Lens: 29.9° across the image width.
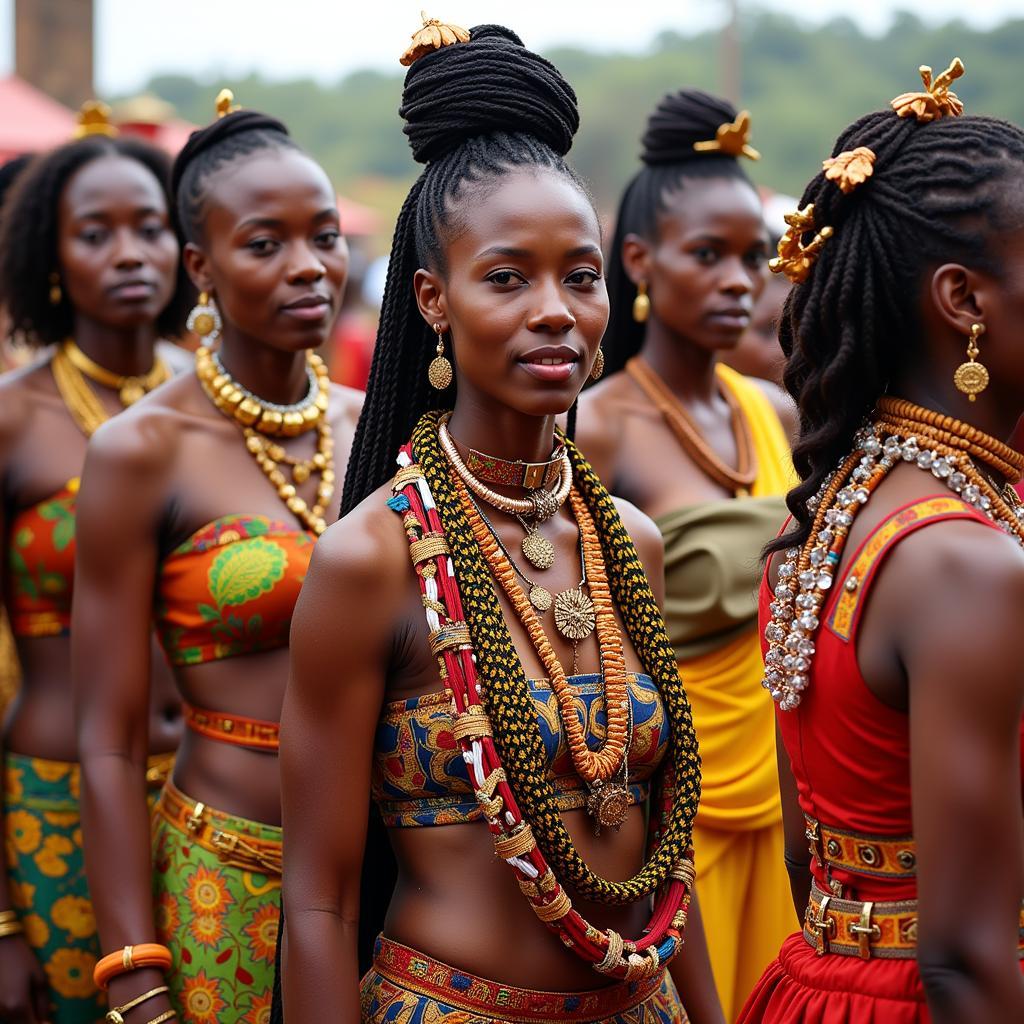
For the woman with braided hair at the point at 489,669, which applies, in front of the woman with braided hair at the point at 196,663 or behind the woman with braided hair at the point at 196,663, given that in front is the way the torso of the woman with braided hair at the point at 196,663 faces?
in front

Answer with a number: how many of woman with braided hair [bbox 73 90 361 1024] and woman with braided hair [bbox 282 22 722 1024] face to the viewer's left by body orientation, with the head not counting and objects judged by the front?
0

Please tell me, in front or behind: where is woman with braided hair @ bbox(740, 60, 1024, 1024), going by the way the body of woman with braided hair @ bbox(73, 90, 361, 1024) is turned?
in front

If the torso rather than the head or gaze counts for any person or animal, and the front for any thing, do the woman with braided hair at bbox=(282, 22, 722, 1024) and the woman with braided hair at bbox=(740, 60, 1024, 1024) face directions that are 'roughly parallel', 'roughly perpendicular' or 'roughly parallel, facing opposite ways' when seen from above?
roughly perpendicular

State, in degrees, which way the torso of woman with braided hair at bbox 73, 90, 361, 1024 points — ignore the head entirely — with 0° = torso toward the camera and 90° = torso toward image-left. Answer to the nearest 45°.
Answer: approximately 315°

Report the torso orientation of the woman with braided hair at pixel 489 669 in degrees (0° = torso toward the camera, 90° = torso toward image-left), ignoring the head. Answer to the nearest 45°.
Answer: approximately 315°
